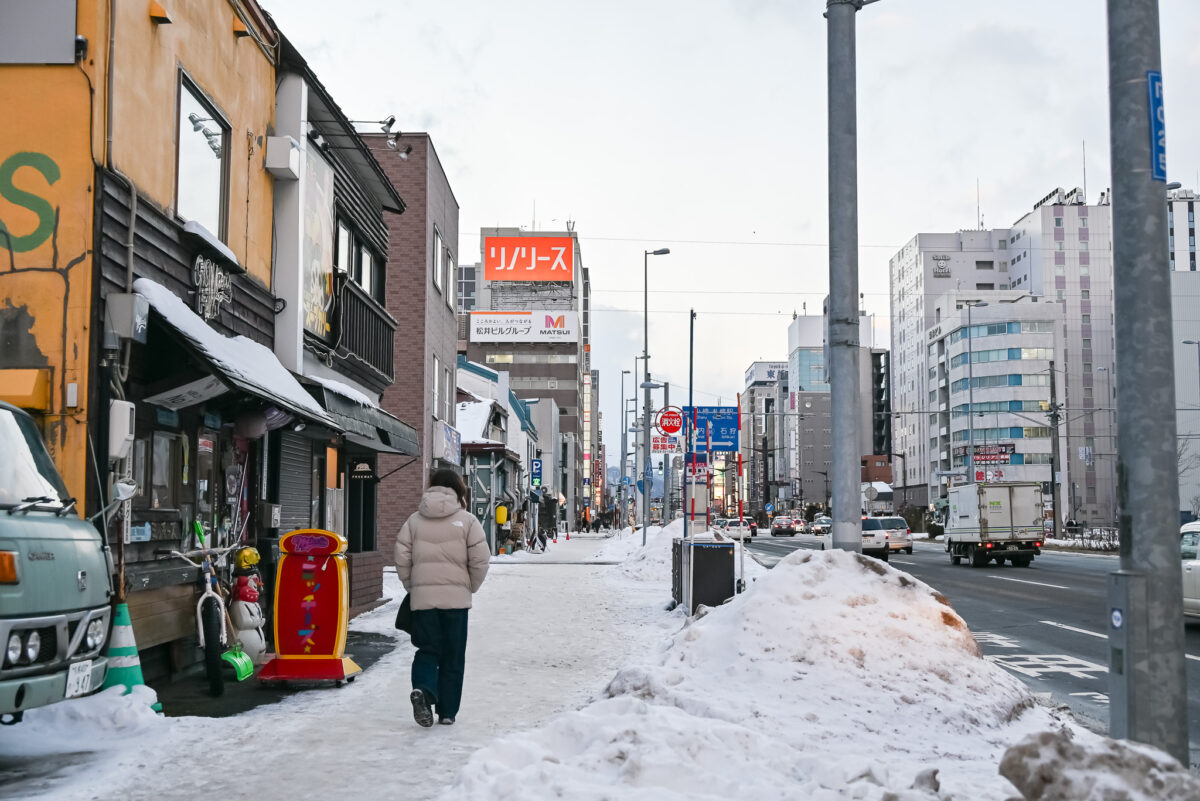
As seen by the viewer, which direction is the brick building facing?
to the viewer's right

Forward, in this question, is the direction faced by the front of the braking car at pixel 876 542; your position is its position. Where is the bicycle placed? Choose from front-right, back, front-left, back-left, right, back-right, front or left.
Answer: back

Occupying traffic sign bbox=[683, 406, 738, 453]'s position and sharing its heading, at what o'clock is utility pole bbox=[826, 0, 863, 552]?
The utility pole is roughly at 12 o'clock from the traffic sign.

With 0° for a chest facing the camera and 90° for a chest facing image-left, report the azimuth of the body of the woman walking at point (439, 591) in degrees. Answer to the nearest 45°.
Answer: approximately 180°

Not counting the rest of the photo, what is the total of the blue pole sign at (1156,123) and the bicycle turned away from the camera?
0

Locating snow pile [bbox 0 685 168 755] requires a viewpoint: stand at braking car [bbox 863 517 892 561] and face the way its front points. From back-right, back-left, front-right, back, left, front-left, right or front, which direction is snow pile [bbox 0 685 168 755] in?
back

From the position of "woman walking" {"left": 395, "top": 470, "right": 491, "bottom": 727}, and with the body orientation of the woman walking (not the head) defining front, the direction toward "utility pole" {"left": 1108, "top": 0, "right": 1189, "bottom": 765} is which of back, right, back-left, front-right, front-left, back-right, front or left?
back-right

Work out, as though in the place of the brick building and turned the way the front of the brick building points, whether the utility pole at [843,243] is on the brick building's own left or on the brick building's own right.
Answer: on the brick building's own right

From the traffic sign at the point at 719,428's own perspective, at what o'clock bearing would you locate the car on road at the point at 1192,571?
The car on road is roughly at 11 o'clock from the traffic sign.

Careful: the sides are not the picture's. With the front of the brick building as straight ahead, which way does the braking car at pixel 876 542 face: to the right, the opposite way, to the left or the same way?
to the left

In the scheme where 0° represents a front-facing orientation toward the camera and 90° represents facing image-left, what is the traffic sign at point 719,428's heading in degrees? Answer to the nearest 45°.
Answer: approximately 0°

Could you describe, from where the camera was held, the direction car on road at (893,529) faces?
facing away from the viewer

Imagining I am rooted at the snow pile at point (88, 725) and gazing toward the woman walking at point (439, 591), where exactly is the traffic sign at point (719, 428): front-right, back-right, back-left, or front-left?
front-left

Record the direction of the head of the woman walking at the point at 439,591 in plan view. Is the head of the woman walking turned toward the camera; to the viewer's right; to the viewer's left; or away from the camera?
away from the camera

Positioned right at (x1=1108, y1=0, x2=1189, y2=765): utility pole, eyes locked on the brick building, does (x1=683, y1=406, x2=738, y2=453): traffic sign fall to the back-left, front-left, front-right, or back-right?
front-right

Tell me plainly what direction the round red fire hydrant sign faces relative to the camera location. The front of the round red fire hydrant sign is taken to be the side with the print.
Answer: facing the viewer

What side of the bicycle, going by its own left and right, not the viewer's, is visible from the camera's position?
front

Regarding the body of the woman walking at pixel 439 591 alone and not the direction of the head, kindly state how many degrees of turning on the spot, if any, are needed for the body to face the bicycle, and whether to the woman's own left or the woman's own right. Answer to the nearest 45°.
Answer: approximately 45° to the woman's own left
